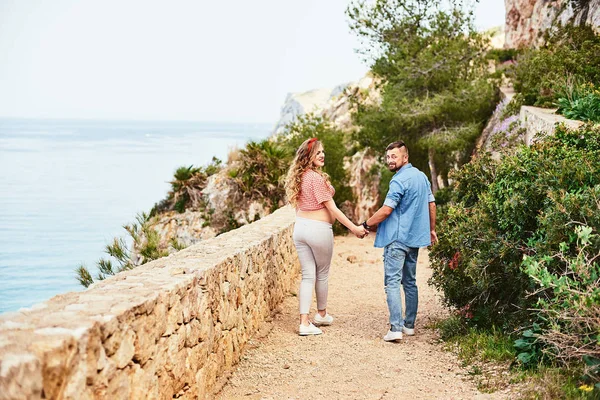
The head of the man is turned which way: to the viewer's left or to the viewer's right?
to the viewer's left

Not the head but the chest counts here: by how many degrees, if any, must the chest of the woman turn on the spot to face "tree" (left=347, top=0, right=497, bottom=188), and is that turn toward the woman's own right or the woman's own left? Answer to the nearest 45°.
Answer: approximately 45° to the woman's own left

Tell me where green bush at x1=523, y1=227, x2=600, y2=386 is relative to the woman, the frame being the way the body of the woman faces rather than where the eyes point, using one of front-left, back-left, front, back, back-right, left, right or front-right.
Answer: right

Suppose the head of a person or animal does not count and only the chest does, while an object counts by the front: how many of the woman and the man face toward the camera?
0

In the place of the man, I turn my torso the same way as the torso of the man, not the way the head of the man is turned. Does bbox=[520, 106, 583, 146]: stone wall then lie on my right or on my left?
on my right

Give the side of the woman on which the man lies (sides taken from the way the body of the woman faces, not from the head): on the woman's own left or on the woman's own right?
on the woman's own right

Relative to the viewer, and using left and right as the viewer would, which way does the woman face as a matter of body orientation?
facing away from the viewer and to the right of the viewer

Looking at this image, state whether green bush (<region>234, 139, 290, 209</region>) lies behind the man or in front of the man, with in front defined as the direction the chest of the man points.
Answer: in front

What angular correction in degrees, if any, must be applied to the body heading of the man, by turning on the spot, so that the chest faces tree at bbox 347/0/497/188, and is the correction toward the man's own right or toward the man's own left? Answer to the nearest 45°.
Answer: approximately 45° to the man's own right

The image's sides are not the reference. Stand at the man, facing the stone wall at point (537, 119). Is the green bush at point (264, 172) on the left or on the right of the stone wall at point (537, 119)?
left

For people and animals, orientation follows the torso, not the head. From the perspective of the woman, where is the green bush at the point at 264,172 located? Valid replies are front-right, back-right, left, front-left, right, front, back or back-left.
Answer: front-left

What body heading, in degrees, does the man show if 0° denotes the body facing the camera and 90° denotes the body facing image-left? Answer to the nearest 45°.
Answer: approximately 135°
